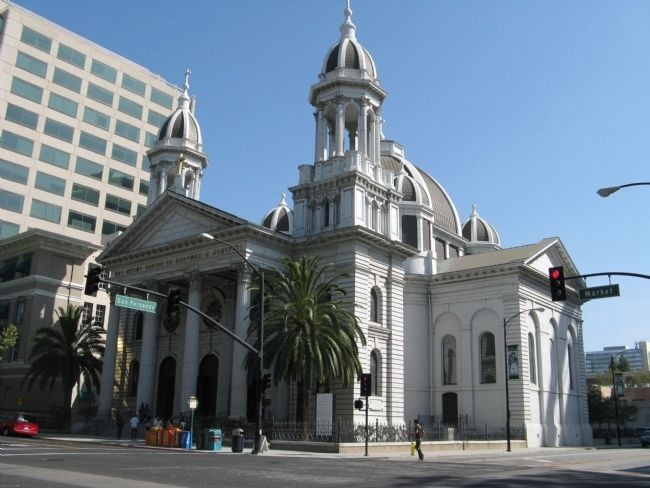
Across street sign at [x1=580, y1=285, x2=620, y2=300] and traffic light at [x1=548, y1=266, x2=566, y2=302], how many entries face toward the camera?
2

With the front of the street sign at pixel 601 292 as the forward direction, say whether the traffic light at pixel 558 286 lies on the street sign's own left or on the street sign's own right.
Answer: on the street sign's own right

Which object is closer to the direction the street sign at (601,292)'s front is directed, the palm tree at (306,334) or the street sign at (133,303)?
the street sign

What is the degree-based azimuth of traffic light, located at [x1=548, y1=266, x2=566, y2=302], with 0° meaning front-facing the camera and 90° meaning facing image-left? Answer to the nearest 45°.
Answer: approximately 0°

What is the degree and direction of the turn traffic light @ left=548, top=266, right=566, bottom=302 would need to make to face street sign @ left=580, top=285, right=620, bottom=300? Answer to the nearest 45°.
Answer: approximately 135° to its left

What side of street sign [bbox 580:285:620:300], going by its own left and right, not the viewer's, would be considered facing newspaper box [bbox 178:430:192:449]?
right
